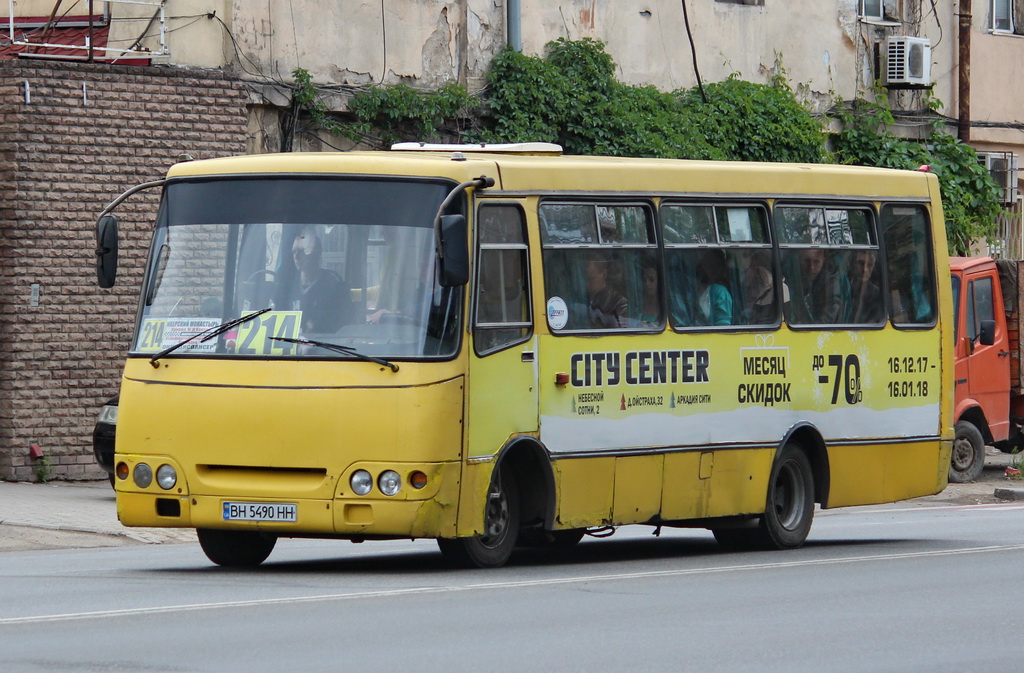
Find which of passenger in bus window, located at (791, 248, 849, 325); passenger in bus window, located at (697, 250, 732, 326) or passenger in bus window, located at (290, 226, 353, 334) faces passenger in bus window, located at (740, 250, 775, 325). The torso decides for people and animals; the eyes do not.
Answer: passenger in bus window, located at (791, 248, 849, 325)

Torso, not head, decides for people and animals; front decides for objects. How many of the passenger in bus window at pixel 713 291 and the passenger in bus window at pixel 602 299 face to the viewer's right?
0

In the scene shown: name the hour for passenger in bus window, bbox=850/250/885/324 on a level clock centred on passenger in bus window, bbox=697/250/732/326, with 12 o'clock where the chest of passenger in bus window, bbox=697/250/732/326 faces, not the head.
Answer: passenger in bus window, bbox=850/250/885/324 is roughly at 6 o'clock from passenger in bus window, bbox=697/250/732/326.

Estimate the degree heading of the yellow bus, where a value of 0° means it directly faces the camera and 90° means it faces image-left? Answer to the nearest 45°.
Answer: approximately 45°

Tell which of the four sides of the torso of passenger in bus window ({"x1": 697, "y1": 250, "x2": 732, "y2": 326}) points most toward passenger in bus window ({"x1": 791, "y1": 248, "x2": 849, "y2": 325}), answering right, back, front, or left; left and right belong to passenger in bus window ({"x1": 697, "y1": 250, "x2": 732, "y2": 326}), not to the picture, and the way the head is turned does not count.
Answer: back

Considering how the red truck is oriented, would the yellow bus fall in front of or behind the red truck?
in front
